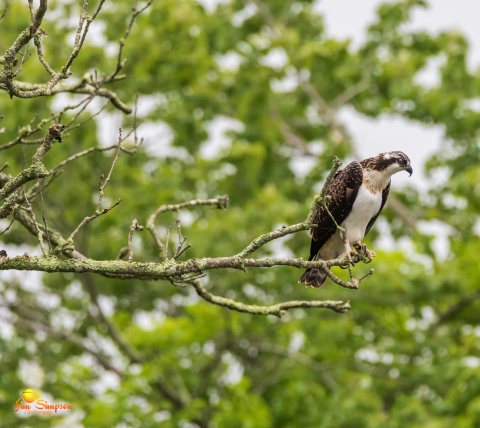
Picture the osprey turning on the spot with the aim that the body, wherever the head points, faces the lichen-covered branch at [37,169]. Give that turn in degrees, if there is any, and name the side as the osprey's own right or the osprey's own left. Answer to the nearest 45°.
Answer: approximately 90° to the osprey's own right

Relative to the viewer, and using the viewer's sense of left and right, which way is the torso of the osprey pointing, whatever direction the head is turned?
facing the viewer and to the right of the viewer
